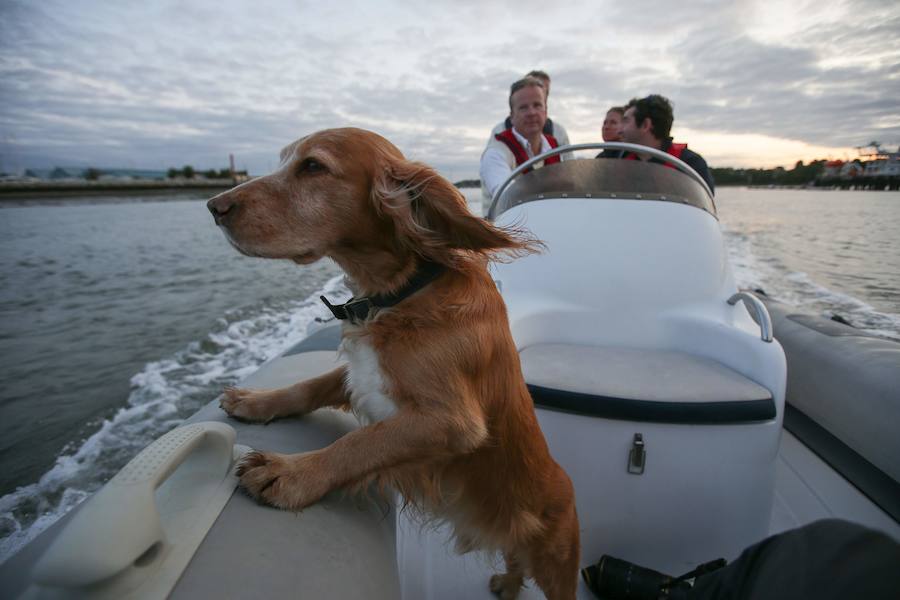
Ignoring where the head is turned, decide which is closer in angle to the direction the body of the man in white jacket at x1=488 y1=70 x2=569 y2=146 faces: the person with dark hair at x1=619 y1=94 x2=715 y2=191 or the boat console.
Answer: the boat console

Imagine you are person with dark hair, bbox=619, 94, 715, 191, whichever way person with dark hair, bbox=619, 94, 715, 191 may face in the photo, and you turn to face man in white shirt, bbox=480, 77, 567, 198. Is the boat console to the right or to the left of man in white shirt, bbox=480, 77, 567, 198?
left

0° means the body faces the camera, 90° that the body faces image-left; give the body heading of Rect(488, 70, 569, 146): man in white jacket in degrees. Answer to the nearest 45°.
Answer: approximately 0°

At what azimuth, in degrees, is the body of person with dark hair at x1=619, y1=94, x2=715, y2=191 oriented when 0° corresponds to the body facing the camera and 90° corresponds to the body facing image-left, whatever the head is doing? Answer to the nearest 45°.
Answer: approximately 90°

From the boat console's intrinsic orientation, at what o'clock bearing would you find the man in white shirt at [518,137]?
The man in white shirt is roughly at 5 o'clock from the boat console.

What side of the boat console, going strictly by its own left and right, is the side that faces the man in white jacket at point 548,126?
back
